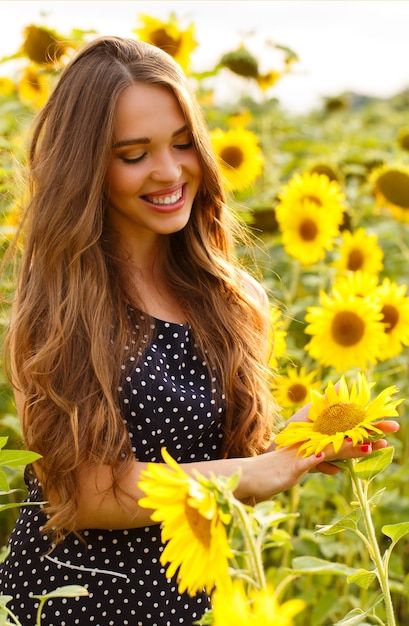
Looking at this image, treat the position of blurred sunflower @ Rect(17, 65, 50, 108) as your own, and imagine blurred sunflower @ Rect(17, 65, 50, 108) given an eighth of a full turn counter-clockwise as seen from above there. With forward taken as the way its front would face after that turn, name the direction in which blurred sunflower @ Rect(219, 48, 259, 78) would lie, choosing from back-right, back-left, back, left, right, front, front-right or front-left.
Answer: front-left

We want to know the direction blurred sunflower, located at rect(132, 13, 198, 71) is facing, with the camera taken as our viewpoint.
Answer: facing the viewer

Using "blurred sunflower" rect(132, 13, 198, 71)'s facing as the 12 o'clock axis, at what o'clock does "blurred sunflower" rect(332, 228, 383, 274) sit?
"blurred sunflower" rect(332, 228, 383, 274) is roughly at 10 o'clock from "blurred sunflower" rect(132, 13, 198, 71).

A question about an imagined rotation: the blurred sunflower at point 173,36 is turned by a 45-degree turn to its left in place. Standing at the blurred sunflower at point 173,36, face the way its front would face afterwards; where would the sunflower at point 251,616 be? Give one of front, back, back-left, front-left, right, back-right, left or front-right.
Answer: front-right

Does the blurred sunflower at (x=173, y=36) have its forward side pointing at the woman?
yes

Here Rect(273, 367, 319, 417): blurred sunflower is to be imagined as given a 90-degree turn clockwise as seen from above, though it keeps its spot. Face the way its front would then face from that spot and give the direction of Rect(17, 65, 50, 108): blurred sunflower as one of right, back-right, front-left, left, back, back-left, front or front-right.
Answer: front-right

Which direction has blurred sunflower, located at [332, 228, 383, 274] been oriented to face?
toward the camera

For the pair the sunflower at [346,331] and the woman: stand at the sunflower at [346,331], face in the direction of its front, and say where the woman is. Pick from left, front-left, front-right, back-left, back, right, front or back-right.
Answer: front-right

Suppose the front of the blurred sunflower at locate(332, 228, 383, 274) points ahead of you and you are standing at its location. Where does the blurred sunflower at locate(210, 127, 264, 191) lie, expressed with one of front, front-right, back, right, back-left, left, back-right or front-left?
back-right

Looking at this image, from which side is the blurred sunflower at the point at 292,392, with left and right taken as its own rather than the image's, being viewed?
front

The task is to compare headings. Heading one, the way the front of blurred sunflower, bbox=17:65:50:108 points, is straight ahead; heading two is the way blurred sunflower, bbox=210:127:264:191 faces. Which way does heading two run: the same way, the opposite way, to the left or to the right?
the same way

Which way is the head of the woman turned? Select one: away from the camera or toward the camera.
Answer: toward the camera
